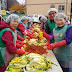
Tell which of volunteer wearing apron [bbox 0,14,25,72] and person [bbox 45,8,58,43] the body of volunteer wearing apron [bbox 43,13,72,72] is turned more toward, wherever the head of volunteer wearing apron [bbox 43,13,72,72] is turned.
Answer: the volunteer wearing apron

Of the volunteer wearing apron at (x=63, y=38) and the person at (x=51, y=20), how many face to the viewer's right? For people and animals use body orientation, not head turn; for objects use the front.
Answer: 0

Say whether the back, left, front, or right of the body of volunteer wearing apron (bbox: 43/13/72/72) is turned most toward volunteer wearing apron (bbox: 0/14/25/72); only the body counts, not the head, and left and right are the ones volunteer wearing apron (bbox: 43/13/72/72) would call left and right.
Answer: front

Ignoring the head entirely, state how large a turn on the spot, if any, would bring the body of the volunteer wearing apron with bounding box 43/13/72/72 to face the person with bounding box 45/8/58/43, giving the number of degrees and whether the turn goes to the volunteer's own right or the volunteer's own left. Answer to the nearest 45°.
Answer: approximately 135° to the volunteer's own right

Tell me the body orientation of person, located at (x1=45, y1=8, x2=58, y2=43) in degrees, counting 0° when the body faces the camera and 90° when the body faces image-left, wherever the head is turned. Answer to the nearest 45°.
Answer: approximately 45°

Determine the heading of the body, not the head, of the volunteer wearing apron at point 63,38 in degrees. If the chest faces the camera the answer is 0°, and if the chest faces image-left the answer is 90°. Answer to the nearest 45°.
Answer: approximately 45°

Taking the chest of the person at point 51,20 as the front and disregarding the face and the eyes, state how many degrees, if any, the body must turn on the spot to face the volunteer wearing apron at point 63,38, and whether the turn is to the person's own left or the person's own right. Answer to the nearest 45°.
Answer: approximately 45° to the person's own left
